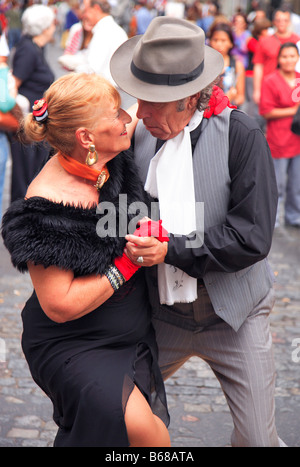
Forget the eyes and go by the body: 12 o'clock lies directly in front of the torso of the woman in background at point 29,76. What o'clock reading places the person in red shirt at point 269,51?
The person in red shirt is roughly at 11 o'clock from the woman in background.

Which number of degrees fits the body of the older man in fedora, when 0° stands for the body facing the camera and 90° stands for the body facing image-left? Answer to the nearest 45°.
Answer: approximately 45°

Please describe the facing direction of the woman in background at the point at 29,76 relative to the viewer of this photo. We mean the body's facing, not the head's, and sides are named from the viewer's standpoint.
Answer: facing to the right of the viewer

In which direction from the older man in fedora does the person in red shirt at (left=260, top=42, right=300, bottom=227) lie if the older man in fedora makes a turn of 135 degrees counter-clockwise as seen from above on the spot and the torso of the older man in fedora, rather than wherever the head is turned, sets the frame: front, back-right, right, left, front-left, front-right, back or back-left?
left

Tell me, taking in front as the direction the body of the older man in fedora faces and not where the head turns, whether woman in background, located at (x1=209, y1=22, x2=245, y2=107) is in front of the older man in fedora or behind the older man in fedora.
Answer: behind

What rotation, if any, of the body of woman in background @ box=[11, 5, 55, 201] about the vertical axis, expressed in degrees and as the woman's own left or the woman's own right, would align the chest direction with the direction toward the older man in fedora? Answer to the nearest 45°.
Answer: approximately 90° to the woman's own right
